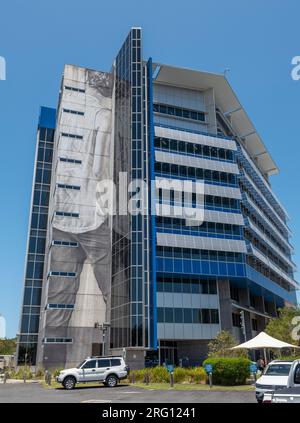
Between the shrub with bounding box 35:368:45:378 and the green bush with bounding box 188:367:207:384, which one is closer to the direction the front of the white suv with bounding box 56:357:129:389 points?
the shrub

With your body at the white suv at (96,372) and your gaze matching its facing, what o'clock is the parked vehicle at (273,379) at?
The parked vehicle is roughly at 8 o'clock from the white suv.

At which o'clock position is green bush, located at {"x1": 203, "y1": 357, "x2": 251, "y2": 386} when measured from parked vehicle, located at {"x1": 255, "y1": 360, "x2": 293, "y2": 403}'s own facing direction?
The green bush is roughly at 4 o'clock from the parked vehicle.

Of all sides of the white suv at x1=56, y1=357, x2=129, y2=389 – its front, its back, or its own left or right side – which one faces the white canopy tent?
back

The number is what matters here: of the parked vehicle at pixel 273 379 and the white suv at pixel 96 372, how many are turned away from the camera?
0

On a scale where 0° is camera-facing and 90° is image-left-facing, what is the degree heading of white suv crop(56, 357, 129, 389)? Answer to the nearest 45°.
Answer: approximately 90°

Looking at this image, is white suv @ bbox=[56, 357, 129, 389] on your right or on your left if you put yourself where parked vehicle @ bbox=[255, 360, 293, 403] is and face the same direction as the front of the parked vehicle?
on your right

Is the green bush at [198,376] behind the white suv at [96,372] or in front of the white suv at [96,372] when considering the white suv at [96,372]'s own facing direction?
behind

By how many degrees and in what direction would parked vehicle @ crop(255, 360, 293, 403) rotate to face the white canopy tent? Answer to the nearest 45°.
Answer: approximately 135° to its right

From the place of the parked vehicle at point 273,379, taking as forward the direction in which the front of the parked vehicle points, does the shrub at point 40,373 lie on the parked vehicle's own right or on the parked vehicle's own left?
on the parked vehicle's own right

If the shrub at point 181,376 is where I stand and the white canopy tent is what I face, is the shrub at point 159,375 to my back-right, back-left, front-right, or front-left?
back-left

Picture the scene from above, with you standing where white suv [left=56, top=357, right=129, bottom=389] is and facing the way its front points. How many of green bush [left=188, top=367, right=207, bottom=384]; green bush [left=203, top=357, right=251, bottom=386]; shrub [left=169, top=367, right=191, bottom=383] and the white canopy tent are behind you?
4
